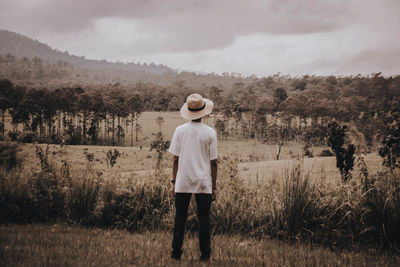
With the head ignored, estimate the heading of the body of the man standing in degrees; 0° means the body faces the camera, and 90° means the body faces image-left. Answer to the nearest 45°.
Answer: approximately 180°
